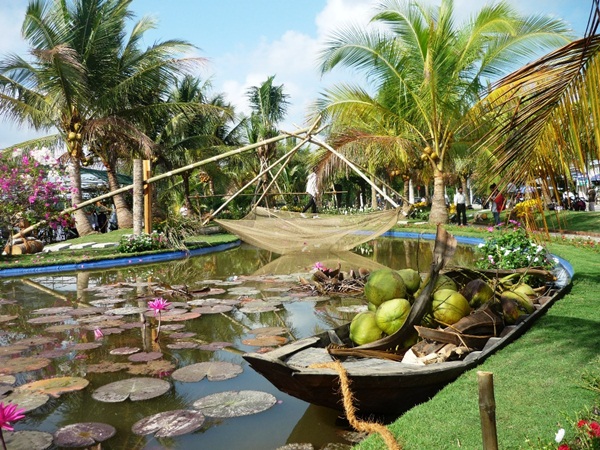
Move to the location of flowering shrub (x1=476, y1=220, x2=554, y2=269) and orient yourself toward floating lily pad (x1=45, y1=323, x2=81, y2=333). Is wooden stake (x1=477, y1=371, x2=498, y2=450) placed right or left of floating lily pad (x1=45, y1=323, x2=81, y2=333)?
left
